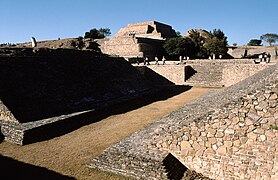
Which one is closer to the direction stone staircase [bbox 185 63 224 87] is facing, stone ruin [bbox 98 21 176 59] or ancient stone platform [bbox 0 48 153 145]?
the ancient stone platform

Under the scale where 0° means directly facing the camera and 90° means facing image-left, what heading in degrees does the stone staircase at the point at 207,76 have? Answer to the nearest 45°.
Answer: approximately 0°

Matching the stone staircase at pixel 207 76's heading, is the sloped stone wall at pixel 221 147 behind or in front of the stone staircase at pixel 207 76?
in front

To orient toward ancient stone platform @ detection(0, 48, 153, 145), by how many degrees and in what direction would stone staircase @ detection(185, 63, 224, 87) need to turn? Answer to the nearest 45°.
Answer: approximately 45° to its right

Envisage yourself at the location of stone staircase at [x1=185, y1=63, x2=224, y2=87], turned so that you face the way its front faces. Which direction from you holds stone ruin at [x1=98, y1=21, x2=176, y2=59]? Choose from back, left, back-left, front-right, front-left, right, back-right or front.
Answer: back-right

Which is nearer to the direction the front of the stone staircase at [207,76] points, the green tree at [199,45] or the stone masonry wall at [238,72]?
the stone masonry wall

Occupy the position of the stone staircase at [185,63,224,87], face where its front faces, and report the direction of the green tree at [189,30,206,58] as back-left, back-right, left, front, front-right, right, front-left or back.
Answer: back

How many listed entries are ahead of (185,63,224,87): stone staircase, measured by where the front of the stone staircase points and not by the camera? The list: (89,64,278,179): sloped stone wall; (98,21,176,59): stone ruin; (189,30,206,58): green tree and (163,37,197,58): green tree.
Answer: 1

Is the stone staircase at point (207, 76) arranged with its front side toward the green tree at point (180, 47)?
no
